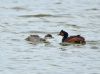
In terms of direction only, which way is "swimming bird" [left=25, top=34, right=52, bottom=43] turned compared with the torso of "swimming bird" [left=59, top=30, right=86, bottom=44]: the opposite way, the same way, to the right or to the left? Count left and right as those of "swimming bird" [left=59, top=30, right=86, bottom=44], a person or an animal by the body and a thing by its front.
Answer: the opposite way

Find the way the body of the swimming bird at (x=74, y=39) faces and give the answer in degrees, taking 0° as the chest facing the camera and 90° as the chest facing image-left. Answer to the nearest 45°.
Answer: approximately 90°

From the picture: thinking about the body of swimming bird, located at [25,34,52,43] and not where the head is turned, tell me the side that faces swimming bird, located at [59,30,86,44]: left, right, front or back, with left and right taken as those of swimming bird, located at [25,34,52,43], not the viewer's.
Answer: front

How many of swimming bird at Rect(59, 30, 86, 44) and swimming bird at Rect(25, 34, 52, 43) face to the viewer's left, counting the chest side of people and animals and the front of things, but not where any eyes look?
1

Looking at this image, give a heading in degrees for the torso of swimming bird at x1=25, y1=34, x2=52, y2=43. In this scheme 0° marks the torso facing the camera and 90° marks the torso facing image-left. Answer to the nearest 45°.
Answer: approximately 270°

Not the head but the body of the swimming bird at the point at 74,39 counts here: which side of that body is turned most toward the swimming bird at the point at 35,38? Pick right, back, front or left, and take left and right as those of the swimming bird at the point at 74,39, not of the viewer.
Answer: front
